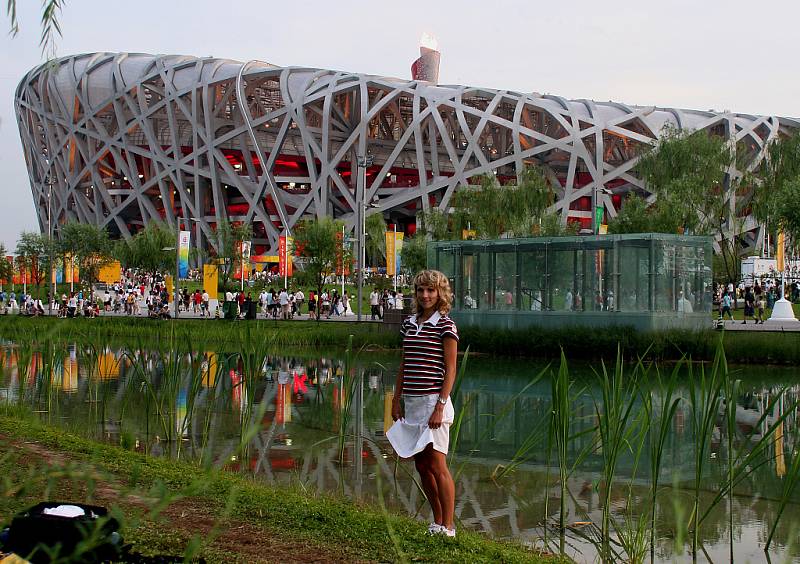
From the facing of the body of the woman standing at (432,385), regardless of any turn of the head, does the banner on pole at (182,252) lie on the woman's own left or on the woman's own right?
on the woman's own right

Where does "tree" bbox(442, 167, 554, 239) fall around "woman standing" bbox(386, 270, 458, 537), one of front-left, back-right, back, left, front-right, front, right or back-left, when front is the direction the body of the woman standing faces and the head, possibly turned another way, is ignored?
back-right

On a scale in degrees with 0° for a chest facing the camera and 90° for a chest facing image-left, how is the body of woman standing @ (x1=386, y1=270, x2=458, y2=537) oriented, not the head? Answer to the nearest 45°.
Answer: approximately 45°

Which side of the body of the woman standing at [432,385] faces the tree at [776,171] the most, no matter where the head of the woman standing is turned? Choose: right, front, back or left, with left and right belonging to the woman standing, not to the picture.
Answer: back

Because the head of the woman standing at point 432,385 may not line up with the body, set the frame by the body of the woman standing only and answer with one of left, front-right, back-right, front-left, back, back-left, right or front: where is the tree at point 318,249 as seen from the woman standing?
back-right

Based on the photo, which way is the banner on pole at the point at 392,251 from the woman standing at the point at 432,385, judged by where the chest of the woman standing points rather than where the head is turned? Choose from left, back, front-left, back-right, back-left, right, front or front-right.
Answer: back-right

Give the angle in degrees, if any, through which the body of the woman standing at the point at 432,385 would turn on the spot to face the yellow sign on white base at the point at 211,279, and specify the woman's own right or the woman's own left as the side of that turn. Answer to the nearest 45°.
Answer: approximately 135° to the woman's own right

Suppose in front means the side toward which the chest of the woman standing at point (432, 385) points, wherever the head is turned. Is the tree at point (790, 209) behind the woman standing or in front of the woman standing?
behind
